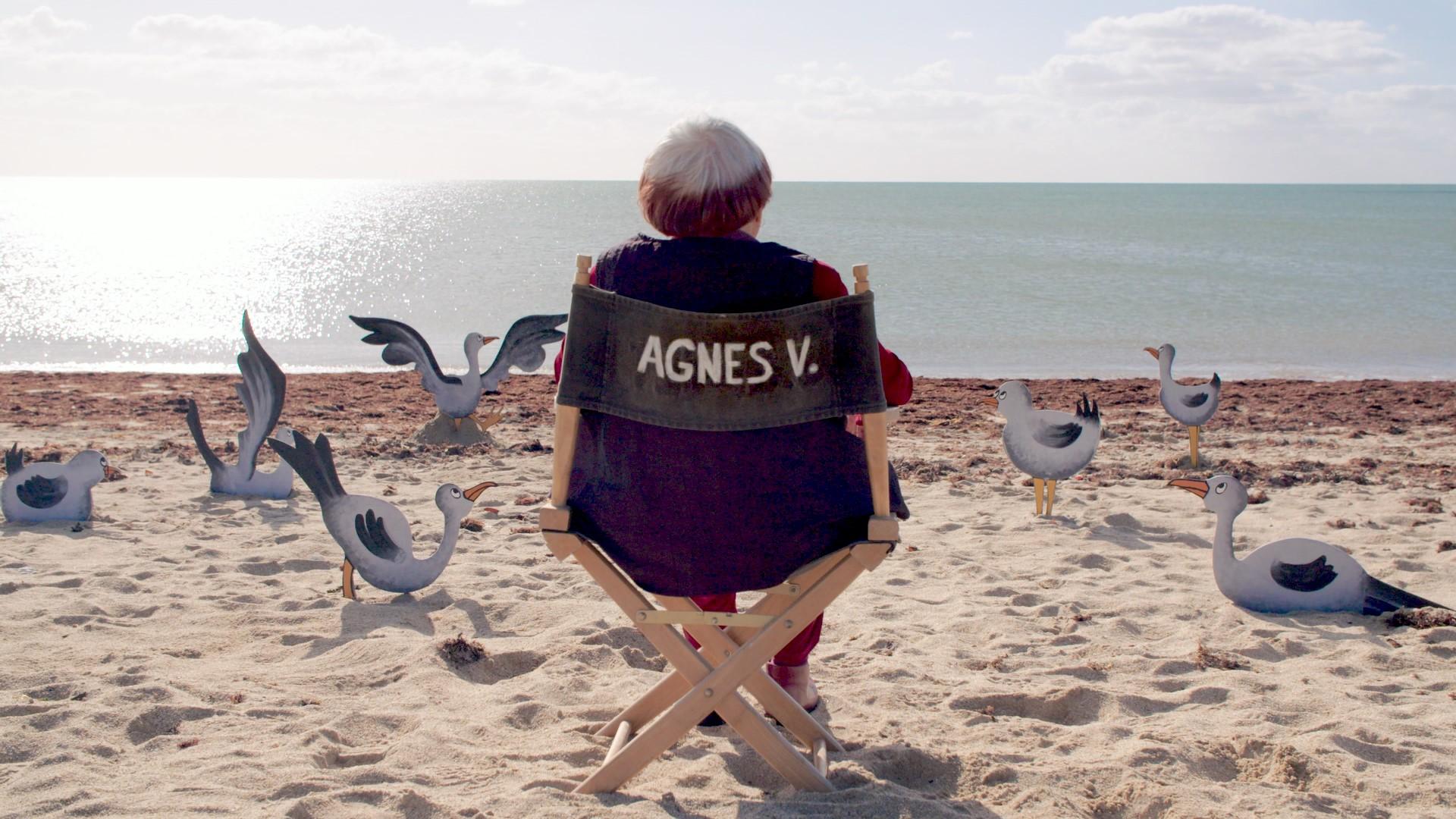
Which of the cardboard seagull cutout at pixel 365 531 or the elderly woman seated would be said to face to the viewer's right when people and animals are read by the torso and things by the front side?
the cardboard seagull cutout

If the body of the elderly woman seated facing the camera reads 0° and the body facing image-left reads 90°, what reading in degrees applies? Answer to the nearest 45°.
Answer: approximately 180°

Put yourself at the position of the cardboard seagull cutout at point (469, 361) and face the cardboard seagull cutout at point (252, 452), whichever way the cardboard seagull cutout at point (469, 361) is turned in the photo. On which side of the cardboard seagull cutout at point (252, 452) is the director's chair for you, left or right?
left

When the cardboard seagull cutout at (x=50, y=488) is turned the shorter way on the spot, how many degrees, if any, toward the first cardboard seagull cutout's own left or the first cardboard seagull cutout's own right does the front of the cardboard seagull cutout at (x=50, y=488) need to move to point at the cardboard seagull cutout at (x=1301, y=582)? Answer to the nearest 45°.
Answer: approximately 45° to the first cardboard seagull cutout's own right

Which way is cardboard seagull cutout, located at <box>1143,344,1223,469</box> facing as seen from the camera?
to the viewer's left

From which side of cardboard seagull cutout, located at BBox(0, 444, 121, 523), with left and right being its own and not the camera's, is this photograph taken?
right

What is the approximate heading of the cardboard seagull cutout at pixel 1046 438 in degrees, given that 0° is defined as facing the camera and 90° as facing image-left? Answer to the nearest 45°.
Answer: approximately 90°

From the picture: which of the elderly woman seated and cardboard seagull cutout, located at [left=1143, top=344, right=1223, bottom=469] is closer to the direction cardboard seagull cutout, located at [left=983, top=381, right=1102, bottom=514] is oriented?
the elderly woman seated

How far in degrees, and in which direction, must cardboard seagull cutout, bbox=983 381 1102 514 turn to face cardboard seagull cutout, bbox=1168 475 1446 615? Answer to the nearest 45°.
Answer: approximately 135° to its left

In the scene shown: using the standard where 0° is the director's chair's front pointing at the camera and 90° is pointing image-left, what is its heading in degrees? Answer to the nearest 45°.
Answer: approximately 180°
